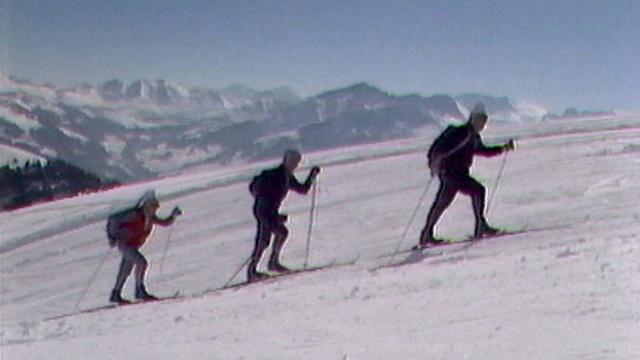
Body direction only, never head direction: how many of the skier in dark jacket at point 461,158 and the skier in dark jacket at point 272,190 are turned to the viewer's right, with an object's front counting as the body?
2

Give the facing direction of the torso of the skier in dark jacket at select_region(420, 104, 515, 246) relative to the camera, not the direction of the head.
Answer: to the viewer's right

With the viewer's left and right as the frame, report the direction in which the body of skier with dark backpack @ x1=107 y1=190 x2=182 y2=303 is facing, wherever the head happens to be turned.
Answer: facing to the right of the viewer

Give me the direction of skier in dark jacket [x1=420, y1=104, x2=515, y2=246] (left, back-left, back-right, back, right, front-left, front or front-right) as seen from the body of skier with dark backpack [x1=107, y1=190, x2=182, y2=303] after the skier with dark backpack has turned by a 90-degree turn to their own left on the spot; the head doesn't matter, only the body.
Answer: back-right

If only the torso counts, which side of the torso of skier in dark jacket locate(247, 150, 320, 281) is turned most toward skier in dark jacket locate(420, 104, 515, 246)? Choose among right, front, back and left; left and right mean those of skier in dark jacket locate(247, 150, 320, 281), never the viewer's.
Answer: front

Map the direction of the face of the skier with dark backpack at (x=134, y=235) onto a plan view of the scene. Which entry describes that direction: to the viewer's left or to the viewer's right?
to the viewer's right

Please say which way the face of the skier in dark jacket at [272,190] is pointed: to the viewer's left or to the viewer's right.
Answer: to the viewer's right

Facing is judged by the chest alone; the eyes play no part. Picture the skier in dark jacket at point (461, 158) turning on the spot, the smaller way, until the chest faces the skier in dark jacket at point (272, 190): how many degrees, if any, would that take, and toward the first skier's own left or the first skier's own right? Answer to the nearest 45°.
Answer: approximately 180°

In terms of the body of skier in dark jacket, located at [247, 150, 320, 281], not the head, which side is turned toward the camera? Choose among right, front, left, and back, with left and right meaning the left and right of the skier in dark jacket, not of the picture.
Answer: right
